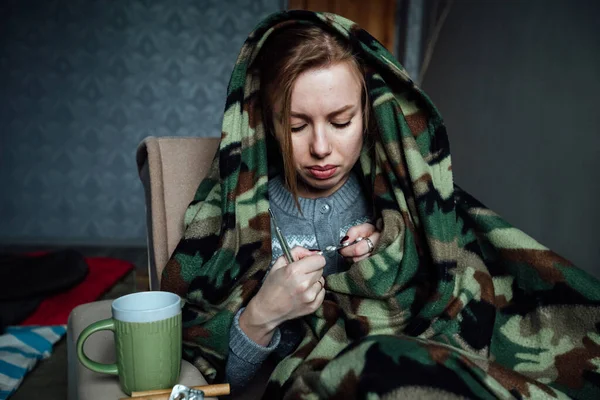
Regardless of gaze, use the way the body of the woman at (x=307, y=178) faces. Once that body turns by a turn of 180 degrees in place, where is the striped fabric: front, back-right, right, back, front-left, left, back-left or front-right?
front-left

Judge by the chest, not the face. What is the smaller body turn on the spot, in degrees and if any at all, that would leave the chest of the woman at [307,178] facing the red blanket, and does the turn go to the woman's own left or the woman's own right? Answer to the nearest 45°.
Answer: approximately 135° to the woman's own right

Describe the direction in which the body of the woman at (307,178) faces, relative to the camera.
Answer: toward the camera
